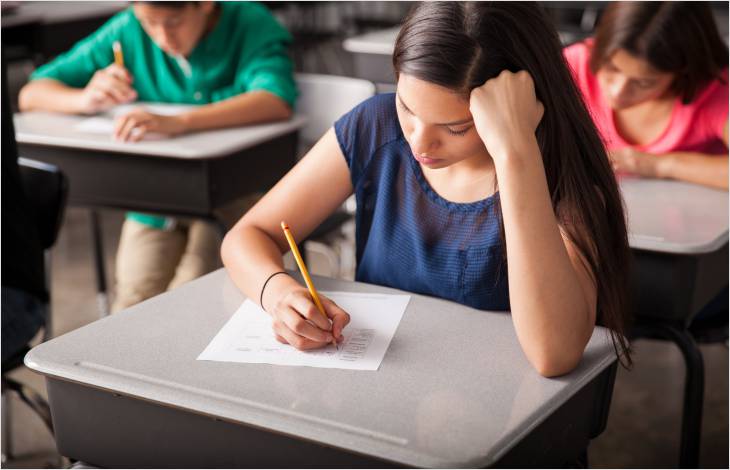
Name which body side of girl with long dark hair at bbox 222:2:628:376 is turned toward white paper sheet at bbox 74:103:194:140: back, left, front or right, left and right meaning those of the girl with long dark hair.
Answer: right

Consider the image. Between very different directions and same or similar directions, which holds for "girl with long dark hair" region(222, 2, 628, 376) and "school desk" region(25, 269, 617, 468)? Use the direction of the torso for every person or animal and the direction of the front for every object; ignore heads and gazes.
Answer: very different directions

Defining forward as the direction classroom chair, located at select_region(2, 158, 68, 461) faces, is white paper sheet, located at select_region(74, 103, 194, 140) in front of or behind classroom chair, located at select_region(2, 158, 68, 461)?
behind

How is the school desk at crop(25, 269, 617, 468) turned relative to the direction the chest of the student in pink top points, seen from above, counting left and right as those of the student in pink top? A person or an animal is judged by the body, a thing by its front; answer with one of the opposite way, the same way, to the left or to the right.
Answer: the opposite way

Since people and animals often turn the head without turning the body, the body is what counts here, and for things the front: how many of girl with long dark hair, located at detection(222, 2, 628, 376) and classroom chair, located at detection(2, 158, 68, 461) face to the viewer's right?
0

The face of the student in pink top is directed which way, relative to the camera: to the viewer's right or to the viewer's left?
to the viewer's left

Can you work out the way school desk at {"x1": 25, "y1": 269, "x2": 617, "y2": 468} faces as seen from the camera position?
facing away from the viewer and to the right of the viewer

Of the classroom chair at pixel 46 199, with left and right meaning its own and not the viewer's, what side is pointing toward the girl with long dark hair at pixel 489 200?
left

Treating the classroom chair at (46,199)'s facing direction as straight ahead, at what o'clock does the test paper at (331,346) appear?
The test paper is roughly at 10 o'clock from the classroom chair.

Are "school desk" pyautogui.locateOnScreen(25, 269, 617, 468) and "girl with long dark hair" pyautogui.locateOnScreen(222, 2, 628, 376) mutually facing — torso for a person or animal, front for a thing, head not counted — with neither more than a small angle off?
yes

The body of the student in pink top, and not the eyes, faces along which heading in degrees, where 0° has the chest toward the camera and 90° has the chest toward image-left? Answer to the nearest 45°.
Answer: approximately 45°
